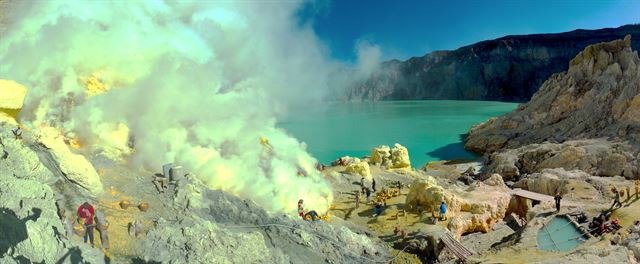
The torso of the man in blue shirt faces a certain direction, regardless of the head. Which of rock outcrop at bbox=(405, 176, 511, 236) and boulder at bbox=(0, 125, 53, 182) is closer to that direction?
the rock outcrop

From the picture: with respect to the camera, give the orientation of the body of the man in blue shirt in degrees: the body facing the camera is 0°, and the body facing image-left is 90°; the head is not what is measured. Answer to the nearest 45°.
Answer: approximately 180°

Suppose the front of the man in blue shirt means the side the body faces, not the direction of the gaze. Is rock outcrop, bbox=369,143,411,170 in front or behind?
in front

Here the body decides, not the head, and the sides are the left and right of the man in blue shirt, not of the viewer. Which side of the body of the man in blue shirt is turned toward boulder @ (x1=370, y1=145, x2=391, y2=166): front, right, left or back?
front

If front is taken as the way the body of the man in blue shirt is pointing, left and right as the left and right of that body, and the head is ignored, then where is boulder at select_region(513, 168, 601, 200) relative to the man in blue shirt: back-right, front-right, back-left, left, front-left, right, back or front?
front-right

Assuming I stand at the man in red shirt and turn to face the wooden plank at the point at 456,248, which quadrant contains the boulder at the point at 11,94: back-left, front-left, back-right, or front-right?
back-left
